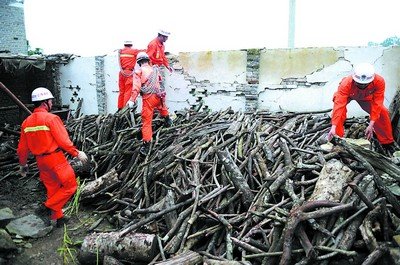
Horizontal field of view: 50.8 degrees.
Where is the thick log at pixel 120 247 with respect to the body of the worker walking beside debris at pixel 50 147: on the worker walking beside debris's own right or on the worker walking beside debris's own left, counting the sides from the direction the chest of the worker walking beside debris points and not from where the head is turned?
on the worker walking beside debris's own right

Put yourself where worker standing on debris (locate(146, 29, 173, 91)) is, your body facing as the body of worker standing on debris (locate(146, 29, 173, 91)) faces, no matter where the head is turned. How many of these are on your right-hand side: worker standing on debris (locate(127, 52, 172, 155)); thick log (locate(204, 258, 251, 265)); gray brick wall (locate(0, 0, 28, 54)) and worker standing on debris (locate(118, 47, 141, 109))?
2

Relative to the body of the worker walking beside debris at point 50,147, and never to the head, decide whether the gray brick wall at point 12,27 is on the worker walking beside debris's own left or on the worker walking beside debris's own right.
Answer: on the worker walking beside debris's own left

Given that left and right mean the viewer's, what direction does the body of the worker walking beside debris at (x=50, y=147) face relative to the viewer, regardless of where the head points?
facing away from the viewer and to the right of the viewer

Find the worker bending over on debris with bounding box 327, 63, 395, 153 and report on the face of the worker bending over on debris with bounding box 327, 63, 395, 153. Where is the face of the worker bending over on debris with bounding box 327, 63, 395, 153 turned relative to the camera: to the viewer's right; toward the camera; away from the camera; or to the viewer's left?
toward the camera

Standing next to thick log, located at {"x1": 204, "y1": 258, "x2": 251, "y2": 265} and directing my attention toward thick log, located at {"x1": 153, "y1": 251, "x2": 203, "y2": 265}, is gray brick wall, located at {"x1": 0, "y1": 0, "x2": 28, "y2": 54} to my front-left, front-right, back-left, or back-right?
front-right

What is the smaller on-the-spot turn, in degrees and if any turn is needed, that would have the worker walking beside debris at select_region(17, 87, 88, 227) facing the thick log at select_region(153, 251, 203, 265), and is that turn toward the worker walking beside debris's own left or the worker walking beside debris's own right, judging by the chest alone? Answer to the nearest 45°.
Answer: approximately 90° to the worker walking beside debris's own right

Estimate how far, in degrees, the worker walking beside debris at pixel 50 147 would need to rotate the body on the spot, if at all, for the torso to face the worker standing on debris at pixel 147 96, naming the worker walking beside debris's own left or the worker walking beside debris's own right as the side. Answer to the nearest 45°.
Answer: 0° — they already face them

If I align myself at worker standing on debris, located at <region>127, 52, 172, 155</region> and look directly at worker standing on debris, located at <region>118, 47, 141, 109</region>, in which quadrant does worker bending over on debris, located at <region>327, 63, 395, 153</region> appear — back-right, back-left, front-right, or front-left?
back-right

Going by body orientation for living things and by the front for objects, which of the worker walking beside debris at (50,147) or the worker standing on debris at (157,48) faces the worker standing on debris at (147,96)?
the worker walking beside debris at (50,147)
